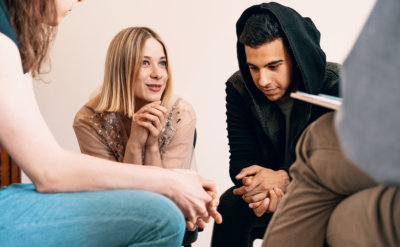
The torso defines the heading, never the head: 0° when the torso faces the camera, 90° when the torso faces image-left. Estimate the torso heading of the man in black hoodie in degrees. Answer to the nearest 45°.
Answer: approximately 45°
